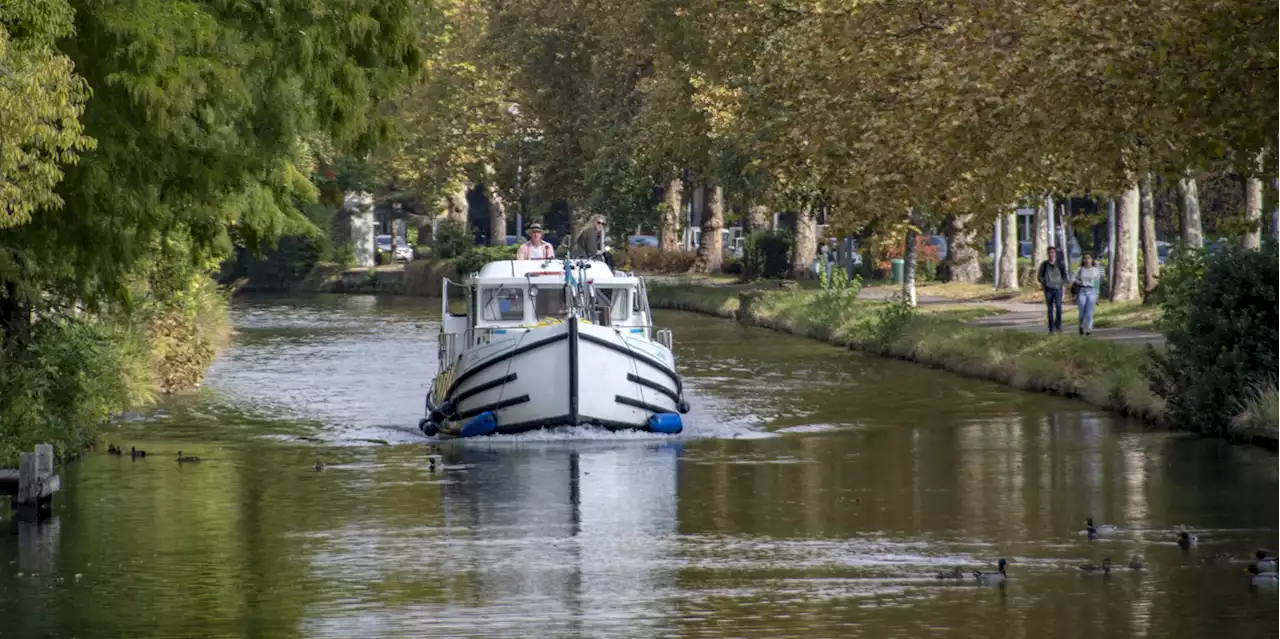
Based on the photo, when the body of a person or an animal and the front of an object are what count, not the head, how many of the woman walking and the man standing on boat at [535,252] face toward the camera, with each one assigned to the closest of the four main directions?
2

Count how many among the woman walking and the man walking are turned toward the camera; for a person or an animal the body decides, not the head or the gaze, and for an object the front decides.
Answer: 2

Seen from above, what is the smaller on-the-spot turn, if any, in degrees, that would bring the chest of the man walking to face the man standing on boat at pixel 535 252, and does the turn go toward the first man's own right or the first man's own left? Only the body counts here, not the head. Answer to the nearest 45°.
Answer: approximately 45° to the first man's own right

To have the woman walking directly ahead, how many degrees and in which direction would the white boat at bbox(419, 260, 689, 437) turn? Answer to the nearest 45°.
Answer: approximately 135° to its left

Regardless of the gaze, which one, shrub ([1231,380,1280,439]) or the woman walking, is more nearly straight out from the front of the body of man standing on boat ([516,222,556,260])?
the shrub

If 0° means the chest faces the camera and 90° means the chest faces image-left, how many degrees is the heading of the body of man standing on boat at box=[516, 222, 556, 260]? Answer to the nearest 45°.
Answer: approximately 0°
